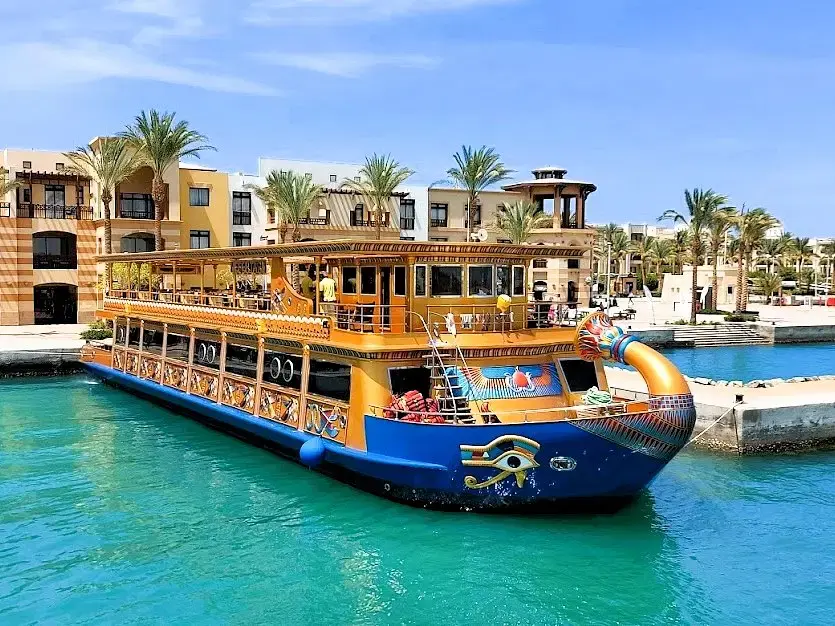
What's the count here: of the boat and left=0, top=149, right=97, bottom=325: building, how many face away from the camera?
0

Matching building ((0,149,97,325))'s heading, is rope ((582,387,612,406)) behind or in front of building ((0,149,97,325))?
in front

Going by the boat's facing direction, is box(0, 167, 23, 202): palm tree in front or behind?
behind

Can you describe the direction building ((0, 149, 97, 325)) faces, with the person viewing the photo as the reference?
facing the viewer

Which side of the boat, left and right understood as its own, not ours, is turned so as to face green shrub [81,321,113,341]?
back

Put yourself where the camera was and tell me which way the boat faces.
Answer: facing the viewer and to the right of the viewer

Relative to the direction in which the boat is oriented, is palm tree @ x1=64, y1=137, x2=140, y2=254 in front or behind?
behind

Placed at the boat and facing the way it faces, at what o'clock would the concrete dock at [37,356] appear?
The concrete dock is roughly at 6 o'clock from the boat.

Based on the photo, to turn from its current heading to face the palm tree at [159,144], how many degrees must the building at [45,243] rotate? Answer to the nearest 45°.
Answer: approximately 45° to its left

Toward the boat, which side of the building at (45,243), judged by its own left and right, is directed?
front

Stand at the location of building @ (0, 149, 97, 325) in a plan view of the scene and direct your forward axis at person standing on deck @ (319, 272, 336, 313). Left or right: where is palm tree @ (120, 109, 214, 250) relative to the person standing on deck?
left

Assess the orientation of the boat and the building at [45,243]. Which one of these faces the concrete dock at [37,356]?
the building
